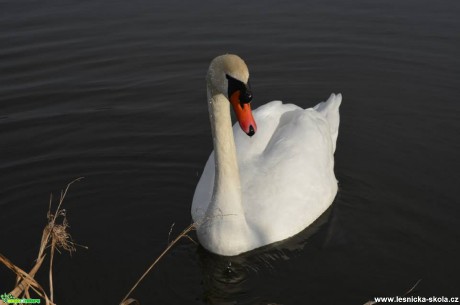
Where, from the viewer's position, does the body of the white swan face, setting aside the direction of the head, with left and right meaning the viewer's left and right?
facing the viewer and to the left of the viewer
